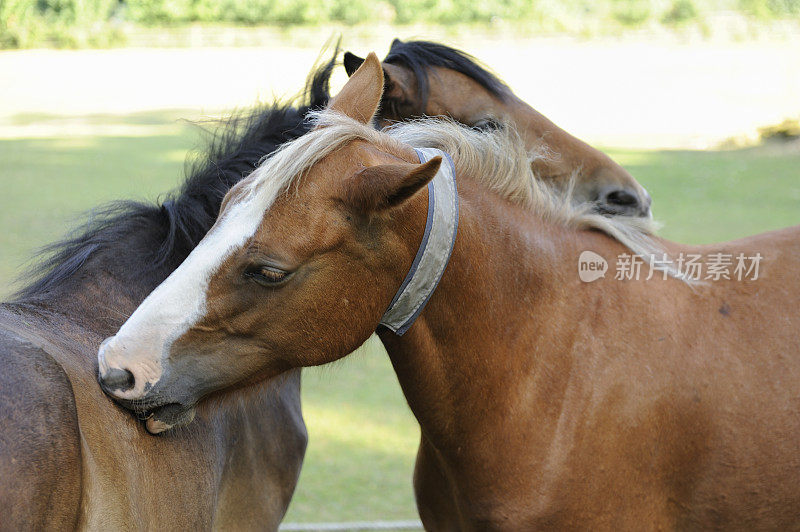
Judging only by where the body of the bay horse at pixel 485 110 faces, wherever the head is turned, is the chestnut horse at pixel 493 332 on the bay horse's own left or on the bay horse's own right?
on the bay horse's own right

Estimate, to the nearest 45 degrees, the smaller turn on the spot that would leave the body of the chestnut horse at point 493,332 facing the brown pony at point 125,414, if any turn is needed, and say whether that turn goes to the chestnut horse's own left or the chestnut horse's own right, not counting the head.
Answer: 0° — it already faces it

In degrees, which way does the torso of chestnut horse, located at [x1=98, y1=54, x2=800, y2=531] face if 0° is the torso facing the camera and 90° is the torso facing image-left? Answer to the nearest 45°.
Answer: approximately 90°
